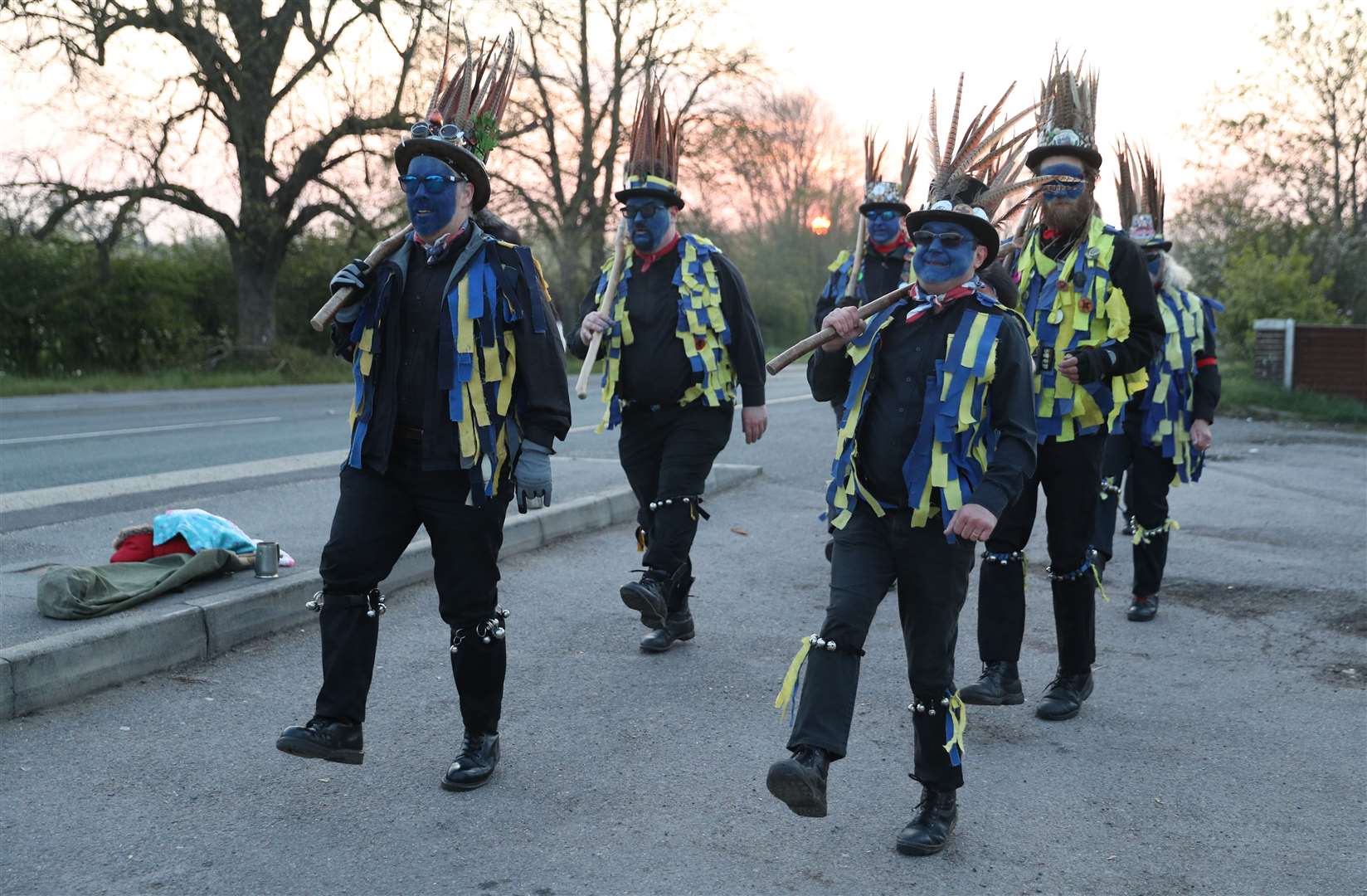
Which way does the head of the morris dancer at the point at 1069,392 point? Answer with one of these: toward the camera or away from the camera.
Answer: toward the camera

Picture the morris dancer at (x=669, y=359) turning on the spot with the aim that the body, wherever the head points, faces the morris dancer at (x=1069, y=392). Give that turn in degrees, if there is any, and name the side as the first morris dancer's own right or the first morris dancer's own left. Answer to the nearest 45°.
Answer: approximately 90° to the first morris dancer's own left

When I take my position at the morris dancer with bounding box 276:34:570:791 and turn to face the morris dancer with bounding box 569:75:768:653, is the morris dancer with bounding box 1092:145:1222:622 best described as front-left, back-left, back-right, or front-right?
front-right

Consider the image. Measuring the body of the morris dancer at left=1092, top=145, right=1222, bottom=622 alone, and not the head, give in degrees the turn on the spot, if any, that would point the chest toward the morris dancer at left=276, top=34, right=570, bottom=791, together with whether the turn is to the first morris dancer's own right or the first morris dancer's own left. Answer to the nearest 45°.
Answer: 0° — they already face them

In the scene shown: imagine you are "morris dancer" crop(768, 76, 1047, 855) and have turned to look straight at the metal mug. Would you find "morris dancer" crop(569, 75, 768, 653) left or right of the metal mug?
right

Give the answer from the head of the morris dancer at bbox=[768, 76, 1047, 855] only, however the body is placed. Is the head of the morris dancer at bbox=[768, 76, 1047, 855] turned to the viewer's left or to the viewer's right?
to the viewer's left

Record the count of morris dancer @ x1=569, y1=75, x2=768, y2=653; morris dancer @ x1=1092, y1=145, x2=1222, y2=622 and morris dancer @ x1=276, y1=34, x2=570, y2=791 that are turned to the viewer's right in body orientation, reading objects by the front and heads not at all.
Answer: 0

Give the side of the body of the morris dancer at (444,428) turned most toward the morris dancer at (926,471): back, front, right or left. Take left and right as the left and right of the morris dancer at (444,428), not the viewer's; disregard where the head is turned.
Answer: left

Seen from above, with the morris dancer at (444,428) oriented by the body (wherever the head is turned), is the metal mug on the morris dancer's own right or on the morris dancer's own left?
on the morris dancer's own right

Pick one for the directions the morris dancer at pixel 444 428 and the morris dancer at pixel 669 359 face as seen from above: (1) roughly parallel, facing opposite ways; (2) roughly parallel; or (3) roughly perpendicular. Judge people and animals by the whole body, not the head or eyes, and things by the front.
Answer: roughly parallel
